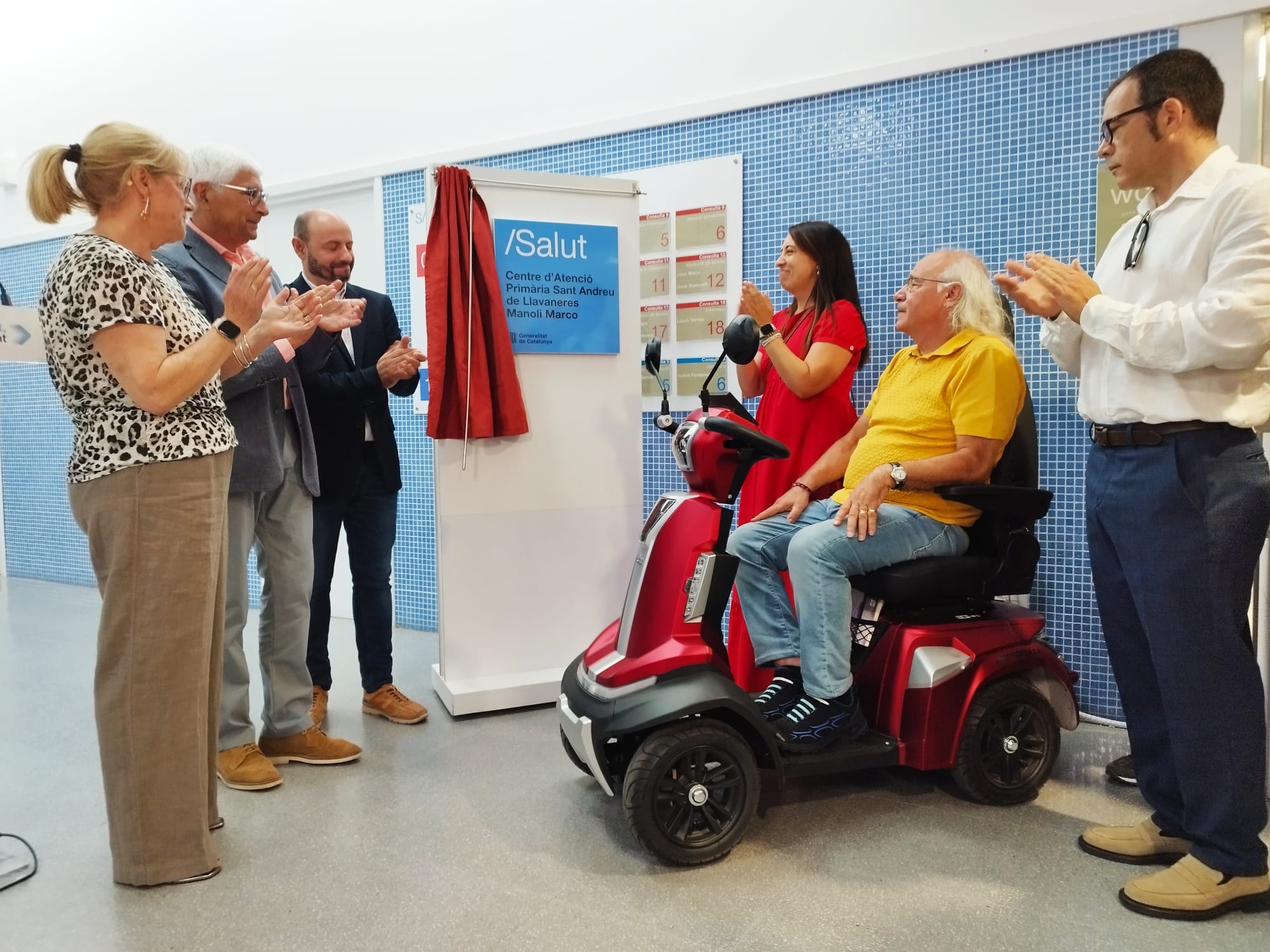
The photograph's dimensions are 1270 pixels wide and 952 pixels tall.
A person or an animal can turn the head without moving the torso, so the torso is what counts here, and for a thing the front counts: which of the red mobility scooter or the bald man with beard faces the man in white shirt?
the bald man with beard

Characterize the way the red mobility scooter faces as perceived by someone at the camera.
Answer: facing the viewer and to the left of the viewer

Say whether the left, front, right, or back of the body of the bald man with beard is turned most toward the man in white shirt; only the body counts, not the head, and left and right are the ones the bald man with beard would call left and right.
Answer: front

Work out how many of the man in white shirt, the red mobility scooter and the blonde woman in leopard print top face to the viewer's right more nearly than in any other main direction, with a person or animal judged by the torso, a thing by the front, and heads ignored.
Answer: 1

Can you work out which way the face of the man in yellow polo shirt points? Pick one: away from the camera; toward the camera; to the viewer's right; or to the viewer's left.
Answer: to the viewer's left

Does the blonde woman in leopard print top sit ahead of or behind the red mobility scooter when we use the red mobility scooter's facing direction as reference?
ahead

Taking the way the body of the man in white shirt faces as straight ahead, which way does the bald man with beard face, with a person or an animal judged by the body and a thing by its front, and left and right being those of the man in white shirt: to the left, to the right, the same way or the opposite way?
the opposite way

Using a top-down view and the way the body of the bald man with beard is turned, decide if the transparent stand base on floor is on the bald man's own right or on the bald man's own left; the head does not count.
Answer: on the bald man's own right

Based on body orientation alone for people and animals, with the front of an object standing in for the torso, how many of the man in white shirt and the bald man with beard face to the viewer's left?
1

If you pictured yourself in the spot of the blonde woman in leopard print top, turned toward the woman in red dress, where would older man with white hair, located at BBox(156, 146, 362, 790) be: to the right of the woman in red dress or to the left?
left

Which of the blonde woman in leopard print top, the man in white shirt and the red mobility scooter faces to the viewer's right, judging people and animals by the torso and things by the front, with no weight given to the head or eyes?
the blonde woman in leopard print top

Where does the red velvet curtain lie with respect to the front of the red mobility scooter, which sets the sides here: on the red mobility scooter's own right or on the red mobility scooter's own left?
on the red mobility scooter's own right

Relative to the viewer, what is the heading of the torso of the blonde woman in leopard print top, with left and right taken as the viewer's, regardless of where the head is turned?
facing to the right of the viewer

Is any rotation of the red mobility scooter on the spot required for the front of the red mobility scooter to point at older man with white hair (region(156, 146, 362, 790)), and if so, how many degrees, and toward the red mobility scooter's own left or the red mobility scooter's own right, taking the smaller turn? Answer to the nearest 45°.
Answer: approximately 45° to the red mobility scooter's own right

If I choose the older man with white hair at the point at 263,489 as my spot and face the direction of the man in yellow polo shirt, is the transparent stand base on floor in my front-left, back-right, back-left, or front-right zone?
back-right

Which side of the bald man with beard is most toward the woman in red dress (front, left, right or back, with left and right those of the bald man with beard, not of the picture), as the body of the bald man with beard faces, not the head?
front

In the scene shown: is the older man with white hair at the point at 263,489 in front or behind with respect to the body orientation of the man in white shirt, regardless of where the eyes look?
in front

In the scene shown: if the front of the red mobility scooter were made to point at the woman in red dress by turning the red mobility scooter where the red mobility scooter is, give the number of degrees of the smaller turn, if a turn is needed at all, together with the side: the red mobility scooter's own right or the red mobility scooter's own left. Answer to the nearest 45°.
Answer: approximately 135° to the red mobility scooter's own right
